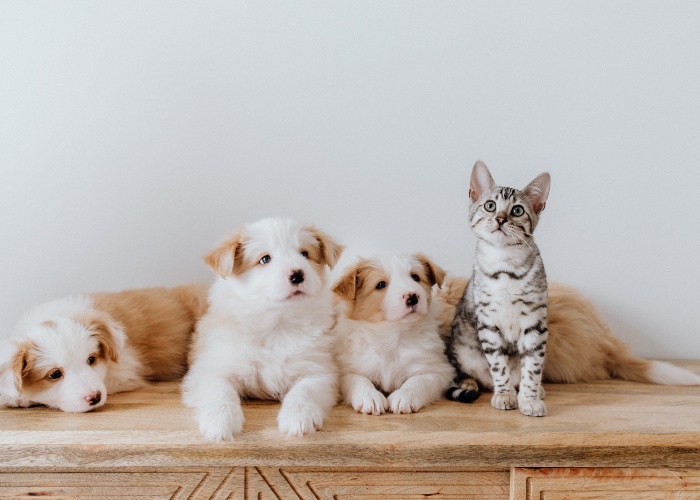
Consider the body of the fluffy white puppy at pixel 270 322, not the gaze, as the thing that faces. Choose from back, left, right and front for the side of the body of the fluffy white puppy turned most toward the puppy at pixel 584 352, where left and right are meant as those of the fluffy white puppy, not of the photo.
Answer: left

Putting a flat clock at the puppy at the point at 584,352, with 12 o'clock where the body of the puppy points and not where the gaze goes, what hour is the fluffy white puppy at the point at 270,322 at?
The fluffy white puppy is roughly at 11 o'clock from the puppy.

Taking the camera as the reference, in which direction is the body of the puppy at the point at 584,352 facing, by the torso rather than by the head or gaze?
to the viewer's left

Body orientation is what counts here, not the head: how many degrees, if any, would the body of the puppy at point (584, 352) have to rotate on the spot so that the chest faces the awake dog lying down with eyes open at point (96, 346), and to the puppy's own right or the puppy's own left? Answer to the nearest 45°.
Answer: approximately 45° to the puppy's own left

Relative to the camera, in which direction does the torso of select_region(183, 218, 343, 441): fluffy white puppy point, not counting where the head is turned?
toward the camera

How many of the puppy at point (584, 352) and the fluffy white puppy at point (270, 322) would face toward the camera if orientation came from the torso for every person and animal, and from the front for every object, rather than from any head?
1

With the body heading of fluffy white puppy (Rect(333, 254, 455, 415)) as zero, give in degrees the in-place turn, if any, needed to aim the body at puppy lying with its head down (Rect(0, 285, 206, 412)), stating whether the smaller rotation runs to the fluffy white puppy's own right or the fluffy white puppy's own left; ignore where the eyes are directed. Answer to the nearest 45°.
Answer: approximately 90° to the fluffy white puppy's own right
